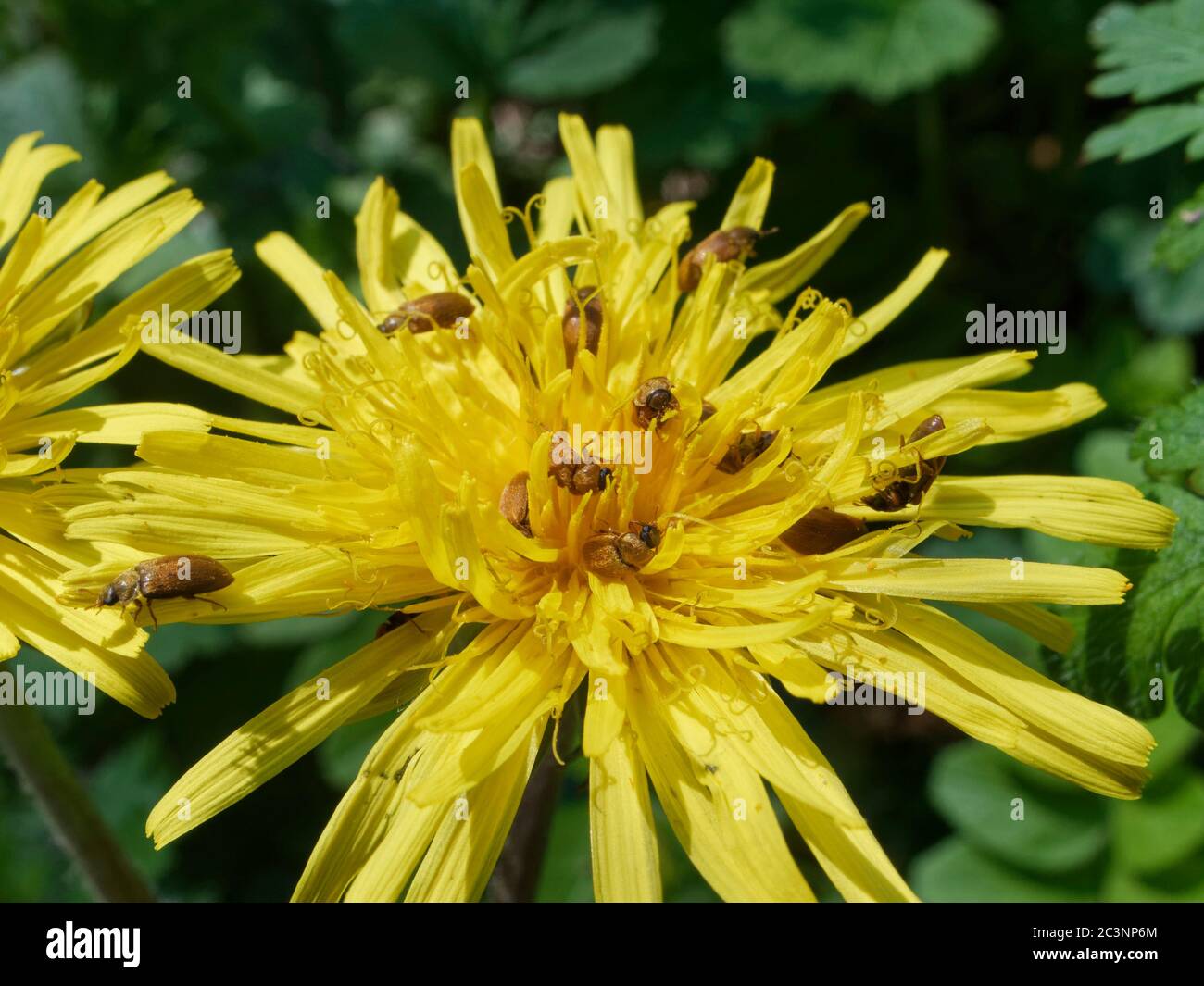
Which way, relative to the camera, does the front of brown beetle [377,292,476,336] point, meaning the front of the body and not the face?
to the viewer's left

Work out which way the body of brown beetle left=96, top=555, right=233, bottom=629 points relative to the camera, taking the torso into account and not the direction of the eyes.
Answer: to the viewer's left

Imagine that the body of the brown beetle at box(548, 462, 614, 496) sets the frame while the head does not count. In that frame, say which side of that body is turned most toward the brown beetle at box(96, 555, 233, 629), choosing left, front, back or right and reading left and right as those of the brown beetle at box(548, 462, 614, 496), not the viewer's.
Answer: back

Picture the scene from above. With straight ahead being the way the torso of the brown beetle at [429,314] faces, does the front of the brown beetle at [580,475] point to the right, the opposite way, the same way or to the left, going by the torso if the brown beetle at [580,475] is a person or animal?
the opposite way

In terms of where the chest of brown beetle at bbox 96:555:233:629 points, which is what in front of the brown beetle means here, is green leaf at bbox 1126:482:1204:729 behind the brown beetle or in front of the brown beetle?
behind

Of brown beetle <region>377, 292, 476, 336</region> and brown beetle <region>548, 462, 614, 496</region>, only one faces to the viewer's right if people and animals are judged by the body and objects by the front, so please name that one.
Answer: brown beetle <region>548, 462, 614, 496</region>

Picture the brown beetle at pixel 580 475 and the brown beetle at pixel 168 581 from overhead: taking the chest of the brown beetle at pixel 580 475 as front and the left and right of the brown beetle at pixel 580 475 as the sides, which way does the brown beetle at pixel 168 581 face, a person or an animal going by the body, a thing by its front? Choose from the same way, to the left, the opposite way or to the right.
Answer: the opposite way

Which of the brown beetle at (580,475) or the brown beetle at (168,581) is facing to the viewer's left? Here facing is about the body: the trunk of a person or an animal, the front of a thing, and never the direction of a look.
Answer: the brown beetle at (168,581)

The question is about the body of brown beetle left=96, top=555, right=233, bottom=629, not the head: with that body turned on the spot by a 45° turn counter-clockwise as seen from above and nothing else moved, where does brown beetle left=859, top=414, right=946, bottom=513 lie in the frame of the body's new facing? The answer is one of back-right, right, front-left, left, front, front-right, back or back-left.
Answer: back-left

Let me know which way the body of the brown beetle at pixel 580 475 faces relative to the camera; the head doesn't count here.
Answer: to the viewer's right

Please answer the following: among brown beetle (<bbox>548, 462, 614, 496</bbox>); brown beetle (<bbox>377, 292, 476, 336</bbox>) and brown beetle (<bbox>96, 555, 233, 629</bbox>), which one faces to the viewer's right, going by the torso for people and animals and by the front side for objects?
brown beetle (<bbox>548, 462, 614, 496</bbox>)

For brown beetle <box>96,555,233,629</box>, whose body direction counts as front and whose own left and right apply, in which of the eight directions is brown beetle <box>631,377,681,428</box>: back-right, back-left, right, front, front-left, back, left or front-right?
back

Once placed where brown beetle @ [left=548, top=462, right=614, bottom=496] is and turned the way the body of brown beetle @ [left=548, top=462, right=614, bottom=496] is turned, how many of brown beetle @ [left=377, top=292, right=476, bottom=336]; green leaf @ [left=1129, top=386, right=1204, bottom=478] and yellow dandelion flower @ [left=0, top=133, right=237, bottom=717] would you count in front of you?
1
